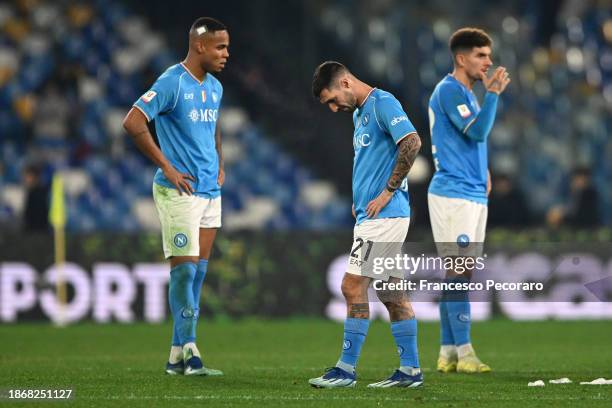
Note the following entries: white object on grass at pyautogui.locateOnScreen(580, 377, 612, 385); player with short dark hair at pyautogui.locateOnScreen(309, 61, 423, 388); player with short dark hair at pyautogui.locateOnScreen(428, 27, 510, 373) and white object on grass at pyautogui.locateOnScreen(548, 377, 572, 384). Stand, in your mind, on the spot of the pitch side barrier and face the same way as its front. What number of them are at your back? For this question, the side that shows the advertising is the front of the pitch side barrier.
0

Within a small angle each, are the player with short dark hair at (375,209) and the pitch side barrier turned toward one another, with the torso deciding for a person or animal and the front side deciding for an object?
no

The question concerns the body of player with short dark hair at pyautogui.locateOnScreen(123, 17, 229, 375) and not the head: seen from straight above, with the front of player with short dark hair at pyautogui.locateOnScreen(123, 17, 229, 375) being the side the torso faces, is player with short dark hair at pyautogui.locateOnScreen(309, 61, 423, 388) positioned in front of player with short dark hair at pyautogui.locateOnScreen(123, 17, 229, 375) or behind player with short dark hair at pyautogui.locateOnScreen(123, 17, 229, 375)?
in front

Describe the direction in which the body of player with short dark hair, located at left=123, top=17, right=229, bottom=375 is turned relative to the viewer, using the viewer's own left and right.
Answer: facing the viewer and to the right of the viewer

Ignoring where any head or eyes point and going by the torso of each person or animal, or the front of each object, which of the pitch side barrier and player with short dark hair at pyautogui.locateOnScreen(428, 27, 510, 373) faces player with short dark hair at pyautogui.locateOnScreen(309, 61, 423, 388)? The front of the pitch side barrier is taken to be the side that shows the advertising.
the pitch side barrier

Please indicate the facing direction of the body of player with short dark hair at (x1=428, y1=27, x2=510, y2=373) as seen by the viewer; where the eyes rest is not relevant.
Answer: to the viewer's right

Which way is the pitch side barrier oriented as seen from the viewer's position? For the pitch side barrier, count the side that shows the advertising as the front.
toward the camera
